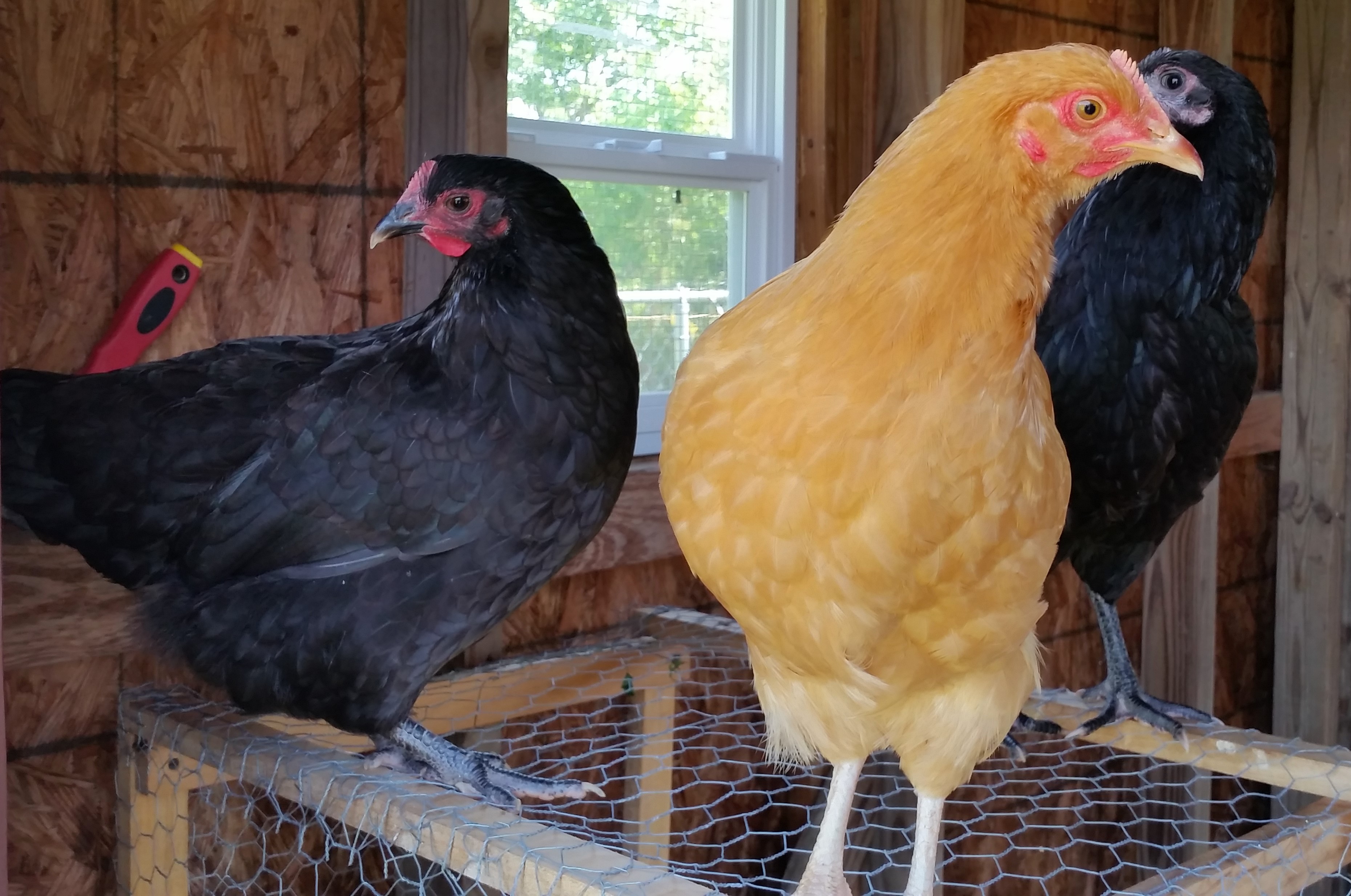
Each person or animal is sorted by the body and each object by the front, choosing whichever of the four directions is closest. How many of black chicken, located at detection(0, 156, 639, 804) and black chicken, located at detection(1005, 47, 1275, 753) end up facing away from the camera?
0

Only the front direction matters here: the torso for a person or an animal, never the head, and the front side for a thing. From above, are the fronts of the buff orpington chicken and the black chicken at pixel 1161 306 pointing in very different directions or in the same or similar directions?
same or similar directions

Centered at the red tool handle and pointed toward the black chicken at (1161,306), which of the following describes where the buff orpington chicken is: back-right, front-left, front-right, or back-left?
front-right

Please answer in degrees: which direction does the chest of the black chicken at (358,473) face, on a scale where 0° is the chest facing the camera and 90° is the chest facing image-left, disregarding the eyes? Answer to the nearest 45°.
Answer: approximately 270°

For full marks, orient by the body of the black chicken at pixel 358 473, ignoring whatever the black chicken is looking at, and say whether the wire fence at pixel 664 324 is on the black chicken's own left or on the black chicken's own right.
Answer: on the black chicken's own left

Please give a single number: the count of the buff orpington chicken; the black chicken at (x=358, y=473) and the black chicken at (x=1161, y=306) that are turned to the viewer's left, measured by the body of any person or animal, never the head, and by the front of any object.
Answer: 0

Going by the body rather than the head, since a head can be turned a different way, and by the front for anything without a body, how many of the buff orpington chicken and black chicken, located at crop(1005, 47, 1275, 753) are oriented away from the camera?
0

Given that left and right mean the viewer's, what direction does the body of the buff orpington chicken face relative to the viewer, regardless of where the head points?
facing the viewer and to the right of the viewer
